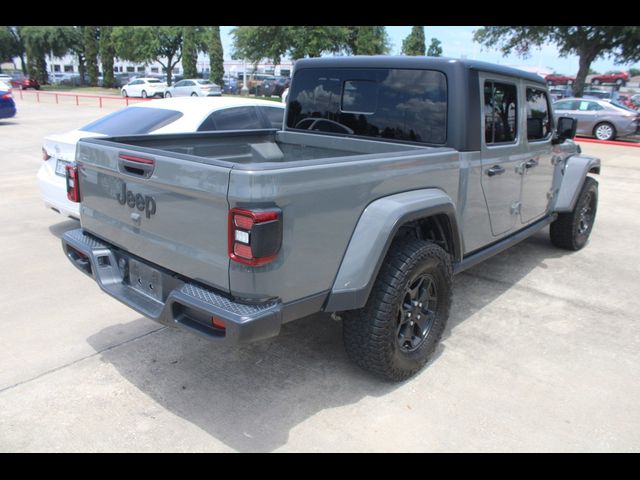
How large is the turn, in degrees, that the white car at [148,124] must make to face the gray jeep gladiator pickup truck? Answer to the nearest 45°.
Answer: approximately 135° to its right

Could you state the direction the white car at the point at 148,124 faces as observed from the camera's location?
facing away from the viewer and to the right of the viewer

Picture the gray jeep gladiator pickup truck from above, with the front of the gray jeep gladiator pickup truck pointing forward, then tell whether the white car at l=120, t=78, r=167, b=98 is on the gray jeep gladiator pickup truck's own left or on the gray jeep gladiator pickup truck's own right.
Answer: on the gray jeep gladiator pickup truck's own left

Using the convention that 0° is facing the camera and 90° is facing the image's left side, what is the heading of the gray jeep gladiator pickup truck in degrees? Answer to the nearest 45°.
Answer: approximately 225°

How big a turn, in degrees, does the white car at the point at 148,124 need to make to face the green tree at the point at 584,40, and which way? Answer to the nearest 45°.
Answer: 0° — it already faces it

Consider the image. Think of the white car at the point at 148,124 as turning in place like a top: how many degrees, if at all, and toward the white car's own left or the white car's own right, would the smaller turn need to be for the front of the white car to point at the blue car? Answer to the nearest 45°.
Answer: approximately 45° to the white car's own left

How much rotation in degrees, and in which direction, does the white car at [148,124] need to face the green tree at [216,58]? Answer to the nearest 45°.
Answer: approximately 45° to its left
